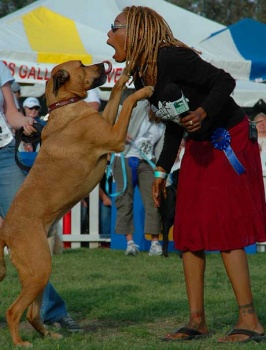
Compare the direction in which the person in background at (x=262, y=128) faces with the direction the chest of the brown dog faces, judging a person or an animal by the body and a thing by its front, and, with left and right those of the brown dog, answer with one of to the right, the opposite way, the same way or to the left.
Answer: to the right

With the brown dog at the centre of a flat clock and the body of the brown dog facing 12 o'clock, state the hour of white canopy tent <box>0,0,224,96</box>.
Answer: The white canopy tent is roughly at 9 o'clock from the brown dog.

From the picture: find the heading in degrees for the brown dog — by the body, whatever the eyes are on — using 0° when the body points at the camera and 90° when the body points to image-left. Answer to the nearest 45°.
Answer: approximately 270°

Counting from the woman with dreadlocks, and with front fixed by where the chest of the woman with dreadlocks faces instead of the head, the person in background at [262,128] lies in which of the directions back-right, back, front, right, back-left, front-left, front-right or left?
right

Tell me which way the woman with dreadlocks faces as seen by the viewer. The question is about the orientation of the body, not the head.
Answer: to the viewer's left

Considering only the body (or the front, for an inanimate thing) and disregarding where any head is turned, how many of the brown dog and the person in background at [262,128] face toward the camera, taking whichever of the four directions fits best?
1

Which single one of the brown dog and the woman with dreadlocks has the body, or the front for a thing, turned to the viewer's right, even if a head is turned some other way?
the brown dog

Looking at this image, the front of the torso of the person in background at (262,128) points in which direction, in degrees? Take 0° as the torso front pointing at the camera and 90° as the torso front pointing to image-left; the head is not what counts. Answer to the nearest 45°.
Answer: approximately 0°

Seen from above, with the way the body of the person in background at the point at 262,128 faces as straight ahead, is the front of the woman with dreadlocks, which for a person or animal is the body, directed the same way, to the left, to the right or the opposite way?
to the right

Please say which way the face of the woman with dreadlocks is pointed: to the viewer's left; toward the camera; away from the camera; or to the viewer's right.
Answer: to the viewer's left

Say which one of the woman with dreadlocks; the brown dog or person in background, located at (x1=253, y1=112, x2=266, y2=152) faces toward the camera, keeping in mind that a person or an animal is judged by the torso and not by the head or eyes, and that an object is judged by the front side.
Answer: the person in background
